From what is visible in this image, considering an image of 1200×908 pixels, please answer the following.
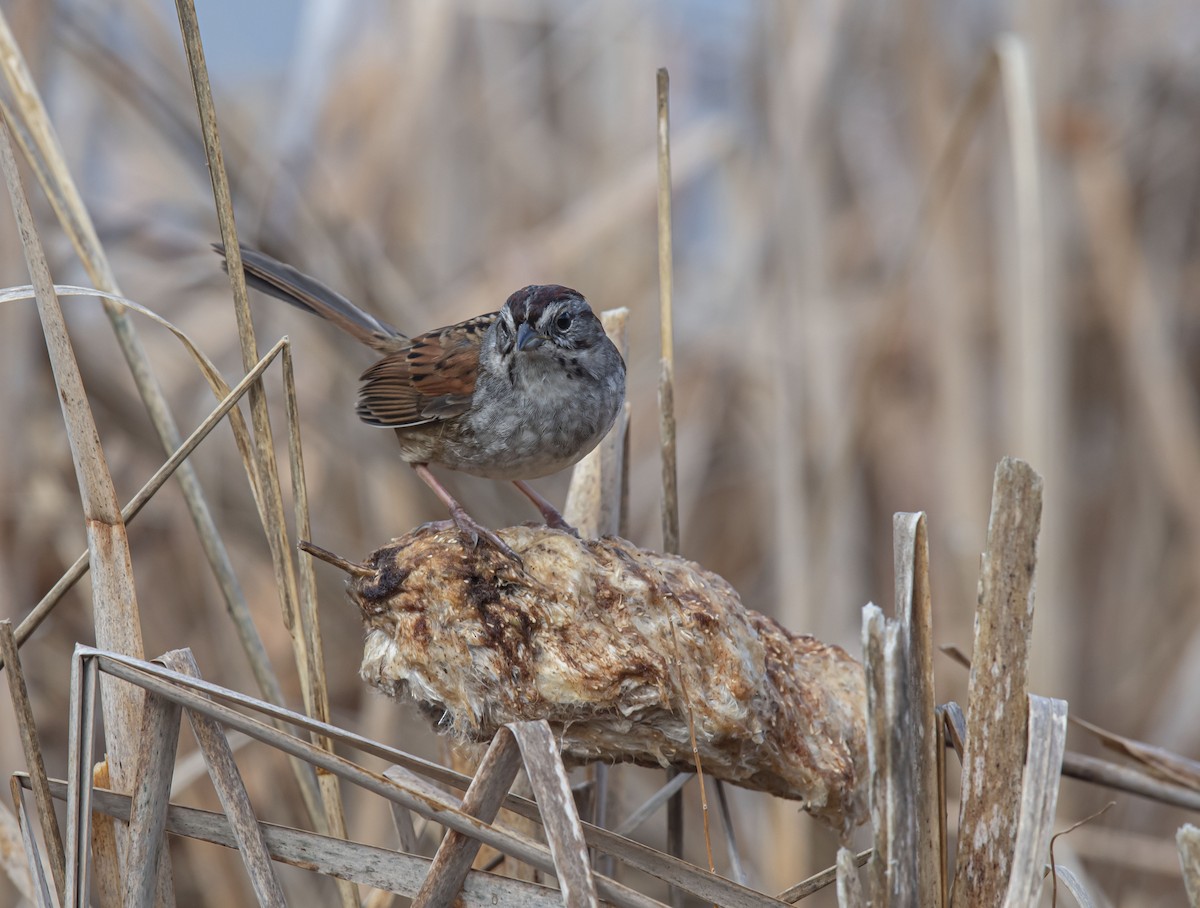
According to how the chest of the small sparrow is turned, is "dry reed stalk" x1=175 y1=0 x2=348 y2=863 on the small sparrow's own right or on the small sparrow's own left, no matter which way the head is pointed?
on the small sparrow's own right

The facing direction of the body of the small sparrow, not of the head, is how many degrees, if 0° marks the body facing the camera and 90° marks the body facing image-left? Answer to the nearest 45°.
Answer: approximately 315°

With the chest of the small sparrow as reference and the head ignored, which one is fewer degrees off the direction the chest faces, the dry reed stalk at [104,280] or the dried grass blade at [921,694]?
the dried grass blade

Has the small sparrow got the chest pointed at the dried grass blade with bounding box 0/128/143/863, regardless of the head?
no
